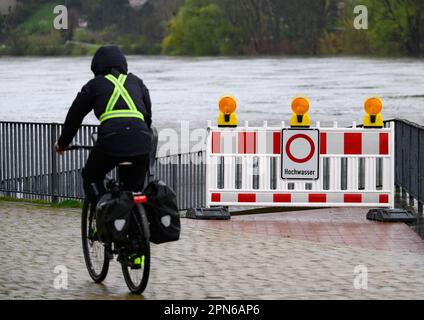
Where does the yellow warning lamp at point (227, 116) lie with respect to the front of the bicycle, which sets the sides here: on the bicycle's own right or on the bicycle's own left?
on the bicycle's own right

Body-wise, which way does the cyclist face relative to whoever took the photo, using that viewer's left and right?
facing away from the viewer and to the left of the viewer

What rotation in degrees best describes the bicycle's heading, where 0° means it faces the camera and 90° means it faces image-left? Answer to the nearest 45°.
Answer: approximately 135°

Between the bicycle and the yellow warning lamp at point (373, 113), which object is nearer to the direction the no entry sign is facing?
the bicycle

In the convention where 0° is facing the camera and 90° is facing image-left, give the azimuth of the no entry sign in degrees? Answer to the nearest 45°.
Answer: approximately 0°

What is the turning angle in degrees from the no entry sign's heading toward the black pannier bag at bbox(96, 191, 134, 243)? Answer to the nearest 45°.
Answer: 0° — it already faces it

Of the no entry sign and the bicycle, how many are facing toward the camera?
1

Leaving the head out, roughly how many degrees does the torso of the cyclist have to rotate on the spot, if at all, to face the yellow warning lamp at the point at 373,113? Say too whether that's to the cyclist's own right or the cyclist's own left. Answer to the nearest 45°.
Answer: approximately 90° to the cyclist's own right

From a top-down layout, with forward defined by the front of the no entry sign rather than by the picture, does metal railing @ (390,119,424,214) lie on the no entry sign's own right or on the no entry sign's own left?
on the no entry sign's own left

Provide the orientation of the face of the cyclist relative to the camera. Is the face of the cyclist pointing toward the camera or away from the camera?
away from the camera
